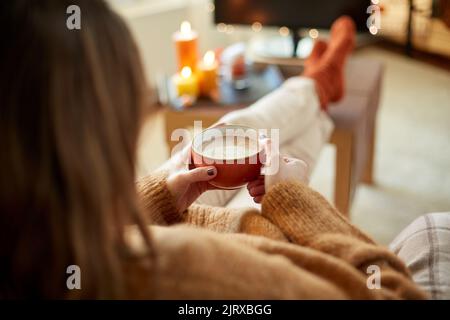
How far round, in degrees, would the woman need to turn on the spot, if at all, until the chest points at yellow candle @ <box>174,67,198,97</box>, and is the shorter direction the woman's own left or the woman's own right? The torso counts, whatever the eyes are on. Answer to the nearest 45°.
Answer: approximately 45° to the woman's own left

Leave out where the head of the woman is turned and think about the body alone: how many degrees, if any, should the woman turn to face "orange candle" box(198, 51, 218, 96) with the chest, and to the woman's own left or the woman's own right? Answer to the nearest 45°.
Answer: approximately 45° to the woman's own left

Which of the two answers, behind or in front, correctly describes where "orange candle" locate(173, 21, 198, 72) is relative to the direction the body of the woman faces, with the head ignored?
in front

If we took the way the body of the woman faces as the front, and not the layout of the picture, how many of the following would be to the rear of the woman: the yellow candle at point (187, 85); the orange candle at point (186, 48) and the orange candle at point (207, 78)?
0

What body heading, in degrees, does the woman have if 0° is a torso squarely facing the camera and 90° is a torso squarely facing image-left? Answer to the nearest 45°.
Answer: approximately 225°
